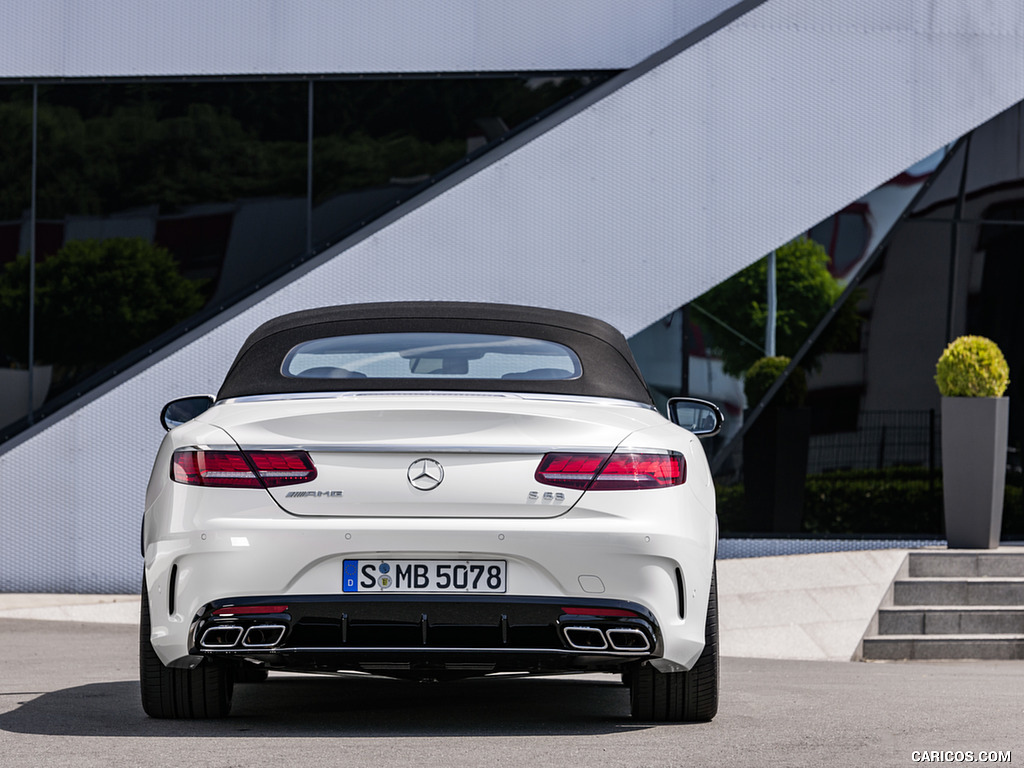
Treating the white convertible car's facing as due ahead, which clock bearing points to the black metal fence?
The black metal fence is roughly at 1 o'clock from the white convertible car.

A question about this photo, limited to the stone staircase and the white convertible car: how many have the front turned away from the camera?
1

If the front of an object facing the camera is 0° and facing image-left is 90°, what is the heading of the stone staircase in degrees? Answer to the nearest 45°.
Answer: approximately 0°

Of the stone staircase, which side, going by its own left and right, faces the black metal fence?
back

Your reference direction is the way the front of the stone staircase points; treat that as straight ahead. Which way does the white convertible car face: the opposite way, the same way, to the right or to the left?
the opposite way

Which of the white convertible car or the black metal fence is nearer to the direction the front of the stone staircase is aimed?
the white convertible car

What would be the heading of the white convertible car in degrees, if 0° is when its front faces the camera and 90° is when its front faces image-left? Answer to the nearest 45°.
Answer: approximately 180°

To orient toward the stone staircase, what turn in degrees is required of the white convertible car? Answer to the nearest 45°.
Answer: approximately 45° to its right
